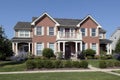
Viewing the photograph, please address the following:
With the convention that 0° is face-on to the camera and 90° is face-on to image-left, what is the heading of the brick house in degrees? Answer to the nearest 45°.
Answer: approximately 0°

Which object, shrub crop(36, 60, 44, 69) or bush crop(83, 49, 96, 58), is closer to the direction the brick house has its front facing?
the shrub

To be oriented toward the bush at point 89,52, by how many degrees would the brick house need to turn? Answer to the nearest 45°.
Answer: approximately 90° to its left

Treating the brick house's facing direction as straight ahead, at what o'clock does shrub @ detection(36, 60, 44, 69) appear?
The shrub is roughly at 12 o'clock from the brick house.

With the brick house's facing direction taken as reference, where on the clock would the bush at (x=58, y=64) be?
The bush is roughly at 12 o'clock from the brick house.
